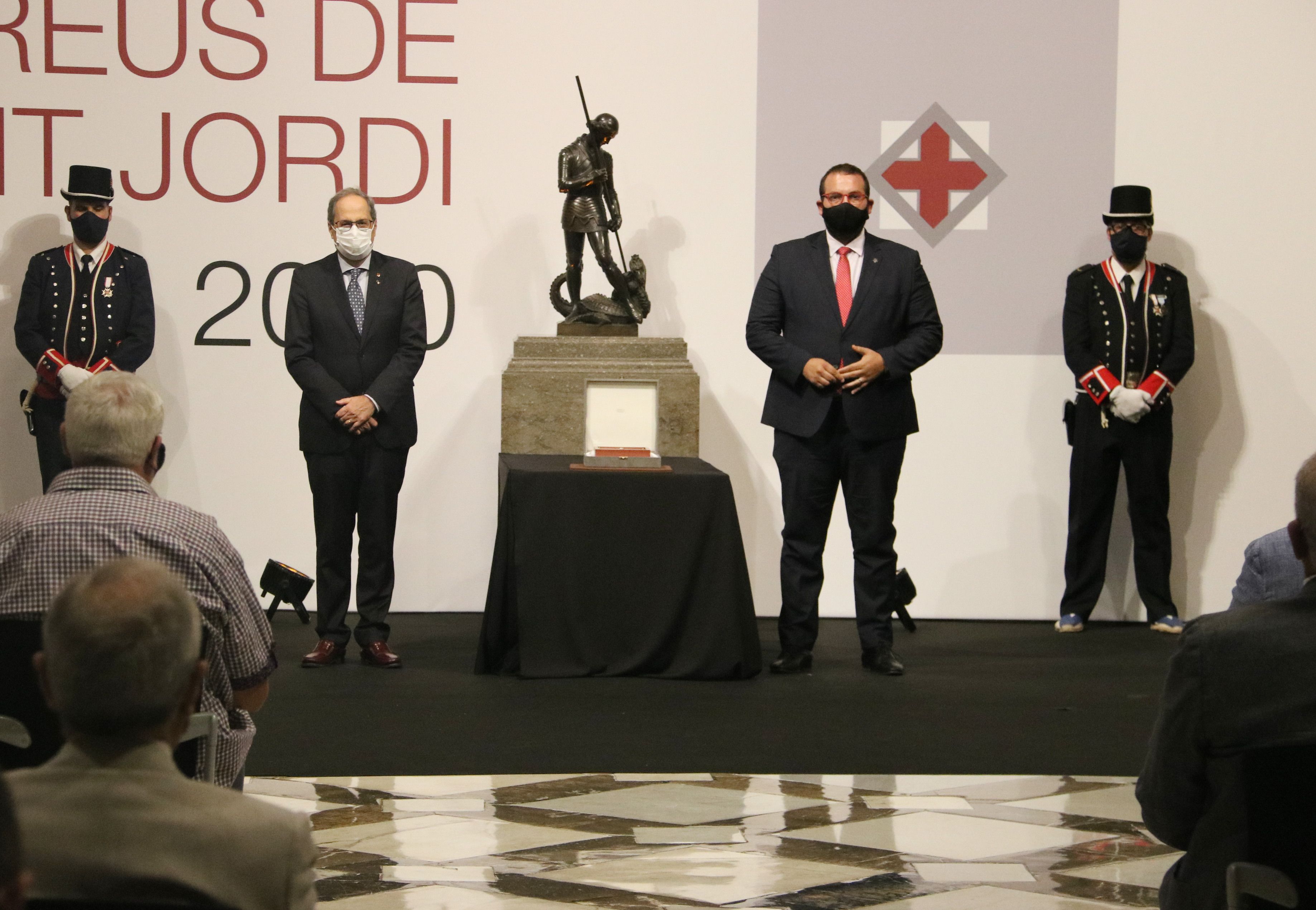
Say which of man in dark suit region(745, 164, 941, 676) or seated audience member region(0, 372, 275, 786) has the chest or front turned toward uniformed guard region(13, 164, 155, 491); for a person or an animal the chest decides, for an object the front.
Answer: the seated audience member

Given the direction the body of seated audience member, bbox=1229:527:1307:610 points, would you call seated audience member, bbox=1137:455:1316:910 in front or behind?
behind

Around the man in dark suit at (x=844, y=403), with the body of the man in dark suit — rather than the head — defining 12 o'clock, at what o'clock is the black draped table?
The black draped table is roughly at 2 o'clock from the man in dark suit.

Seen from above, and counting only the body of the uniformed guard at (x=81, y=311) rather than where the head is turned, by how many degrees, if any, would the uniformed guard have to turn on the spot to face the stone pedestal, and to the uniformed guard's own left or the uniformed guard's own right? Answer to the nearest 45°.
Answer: approximately 45° to the uniformed guard's own left

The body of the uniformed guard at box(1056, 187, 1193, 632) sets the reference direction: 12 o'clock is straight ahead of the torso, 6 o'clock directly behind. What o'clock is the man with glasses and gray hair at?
The man with glasses and gray hair is roughly at 2 o'clock from the uniformed guard.

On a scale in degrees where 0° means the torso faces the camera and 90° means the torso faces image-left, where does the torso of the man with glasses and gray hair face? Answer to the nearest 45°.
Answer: approximately 0°

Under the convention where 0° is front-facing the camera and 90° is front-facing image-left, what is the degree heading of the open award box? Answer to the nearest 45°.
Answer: approximately 0°

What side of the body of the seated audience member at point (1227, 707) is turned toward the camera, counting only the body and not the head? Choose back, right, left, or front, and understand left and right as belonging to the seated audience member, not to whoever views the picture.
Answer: back

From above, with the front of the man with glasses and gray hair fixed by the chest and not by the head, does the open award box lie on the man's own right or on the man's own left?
on the man's own left

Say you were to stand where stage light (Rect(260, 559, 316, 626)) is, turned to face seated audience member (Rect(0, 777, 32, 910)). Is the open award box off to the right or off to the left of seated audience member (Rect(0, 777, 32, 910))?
left

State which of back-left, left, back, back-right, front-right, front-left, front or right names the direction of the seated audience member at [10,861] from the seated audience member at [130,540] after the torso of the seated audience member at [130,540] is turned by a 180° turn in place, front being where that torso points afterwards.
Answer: front

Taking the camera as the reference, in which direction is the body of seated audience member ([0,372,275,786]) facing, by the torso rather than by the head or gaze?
away from the camera

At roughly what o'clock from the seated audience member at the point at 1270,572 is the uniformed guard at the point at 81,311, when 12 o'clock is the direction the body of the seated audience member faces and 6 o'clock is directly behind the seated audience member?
The uniformed guard is roughly at 10 o'clock from the seated audience member.

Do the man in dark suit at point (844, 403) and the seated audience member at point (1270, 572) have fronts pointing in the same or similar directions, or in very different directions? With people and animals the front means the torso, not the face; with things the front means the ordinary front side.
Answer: very different directions

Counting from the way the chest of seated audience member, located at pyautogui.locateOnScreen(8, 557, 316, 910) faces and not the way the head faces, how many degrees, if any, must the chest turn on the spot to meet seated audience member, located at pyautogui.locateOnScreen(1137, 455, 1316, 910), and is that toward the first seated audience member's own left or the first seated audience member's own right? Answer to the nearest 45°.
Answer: approximately 90° to the first seated audience member's own right
